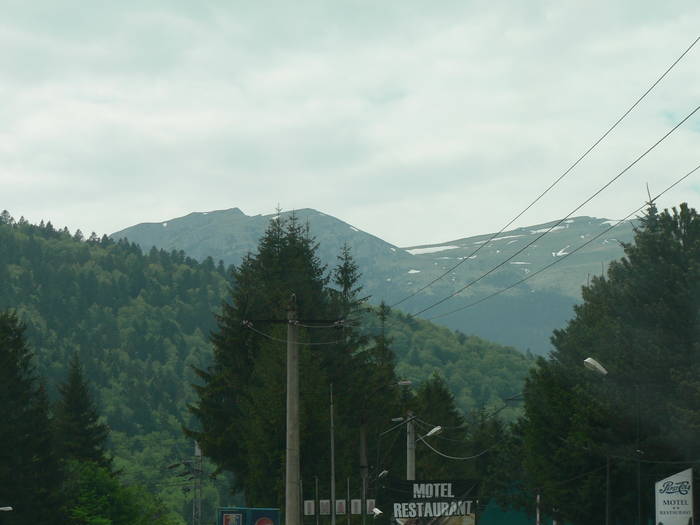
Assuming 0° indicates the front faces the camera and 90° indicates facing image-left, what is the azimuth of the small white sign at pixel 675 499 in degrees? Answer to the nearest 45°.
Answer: approximately 0°

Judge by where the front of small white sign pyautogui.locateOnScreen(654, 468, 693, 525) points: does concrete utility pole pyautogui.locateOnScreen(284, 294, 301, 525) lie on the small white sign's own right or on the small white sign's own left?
on the small white sign's own right
